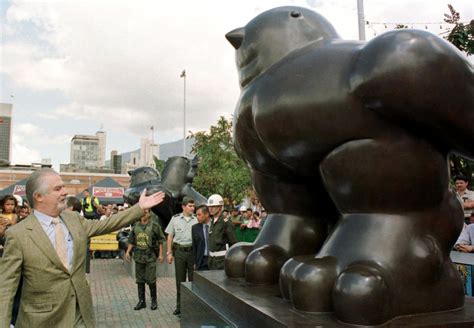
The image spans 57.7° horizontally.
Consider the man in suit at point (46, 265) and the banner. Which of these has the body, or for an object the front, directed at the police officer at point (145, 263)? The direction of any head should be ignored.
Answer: the banner

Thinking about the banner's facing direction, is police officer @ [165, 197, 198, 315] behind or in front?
in front

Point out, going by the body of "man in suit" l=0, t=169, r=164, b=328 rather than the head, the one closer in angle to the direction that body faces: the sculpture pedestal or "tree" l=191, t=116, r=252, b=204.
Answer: the sculpture pedestal

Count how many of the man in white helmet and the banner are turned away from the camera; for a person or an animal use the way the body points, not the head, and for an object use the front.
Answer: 0

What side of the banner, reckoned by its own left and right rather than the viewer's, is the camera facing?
front

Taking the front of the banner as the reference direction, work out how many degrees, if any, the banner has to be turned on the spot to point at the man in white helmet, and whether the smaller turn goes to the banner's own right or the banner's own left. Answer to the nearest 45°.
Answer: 0° — it already faces them

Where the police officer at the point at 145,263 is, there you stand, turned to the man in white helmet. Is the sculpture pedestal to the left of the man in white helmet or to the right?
right

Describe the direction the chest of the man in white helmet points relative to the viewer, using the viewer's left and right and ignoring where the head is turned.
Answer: facing the viewer and to the left of the viewer

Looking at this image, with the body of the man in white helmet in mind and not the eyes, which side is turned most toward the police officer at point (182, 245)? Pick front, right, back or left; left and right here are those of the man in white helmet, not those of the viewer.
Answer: right

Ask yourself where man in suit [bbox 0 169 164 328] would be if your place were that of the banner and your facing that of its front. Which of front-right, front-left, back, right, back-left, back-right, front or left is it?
front

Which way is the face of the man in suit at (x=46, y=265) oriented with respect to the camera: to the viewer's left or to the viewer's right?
to the viewer's right
